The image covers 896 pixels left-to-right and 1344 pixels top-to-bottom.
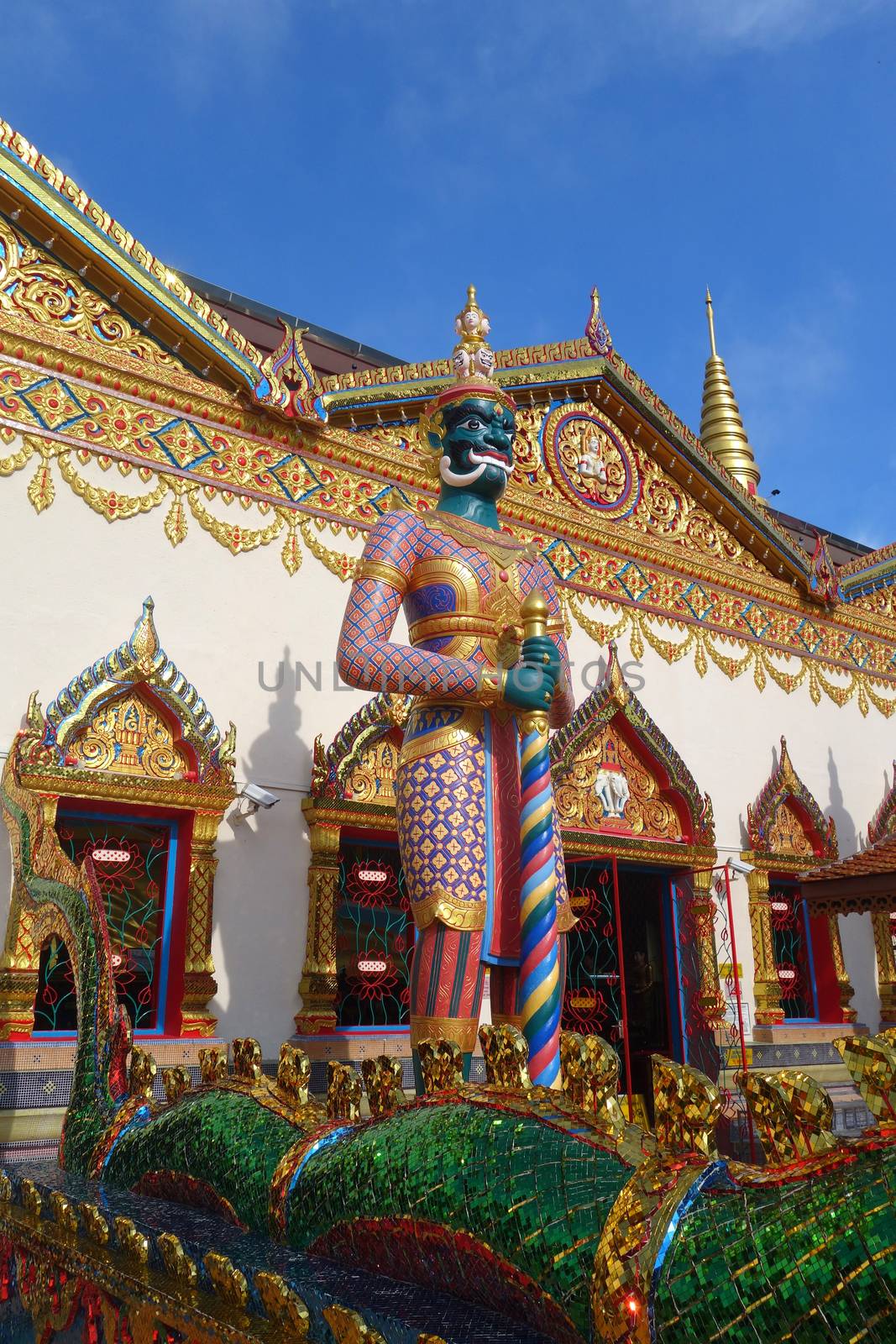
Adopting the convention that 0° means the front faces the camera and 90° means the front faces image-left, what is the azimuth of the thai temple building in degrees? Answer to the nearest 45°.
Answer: approximately 315°
